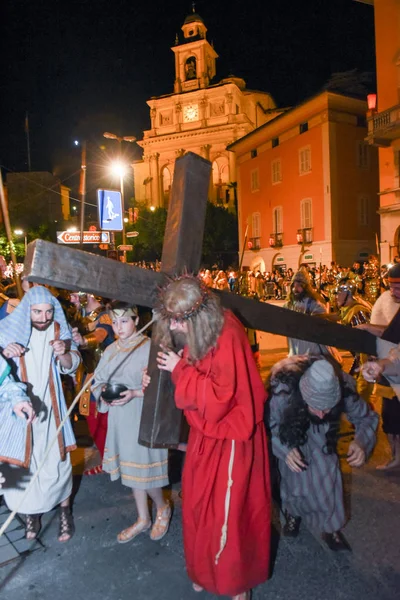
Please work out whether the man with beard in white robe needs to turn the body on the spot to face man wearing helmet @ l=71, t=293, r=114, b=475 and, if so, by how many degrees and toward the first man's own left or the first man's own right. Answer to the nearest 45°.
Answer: approximately 180°

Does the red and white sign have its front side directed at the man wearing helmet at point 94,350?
yes

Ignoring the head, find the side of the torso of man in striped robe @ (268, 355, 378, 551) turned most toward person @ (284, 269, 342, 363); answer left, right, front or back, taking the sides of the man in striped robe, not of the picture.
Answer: back

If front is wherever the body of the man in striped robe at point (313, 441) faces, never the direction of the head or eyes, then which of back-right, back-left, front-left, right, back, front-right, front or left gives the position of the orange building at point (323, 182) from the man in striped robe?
back

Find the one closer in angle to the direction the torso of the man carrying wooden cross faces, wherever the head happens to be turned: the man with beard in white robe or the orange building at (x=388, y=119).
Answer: the man with beard in white robe

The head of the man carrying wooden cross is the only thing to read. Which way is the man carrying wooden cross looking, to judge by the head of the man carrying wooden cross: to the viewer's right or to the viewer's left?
to the viewer's left

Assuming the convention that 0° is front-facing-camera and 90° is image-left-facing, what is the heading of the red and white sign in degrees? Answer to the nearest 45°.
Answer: approximately 0°

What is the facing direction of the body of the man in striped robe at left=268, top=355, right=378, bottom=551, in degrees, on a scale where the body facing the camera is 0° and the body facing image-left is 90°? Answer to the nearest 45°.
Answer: approximately 0°

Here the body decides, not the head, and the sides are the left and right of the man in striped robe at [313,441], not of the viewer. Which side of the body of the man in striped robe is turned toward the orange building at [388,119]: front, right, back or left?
back

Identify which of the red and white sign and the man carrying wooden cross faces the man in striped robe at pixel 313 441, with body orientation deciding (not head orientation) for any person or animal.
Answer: the red and white sign

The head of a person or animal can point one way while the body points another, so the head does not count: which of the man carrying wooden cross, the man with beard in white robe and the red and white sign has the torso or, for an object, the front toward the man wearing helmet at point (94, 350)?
the red and white sign
